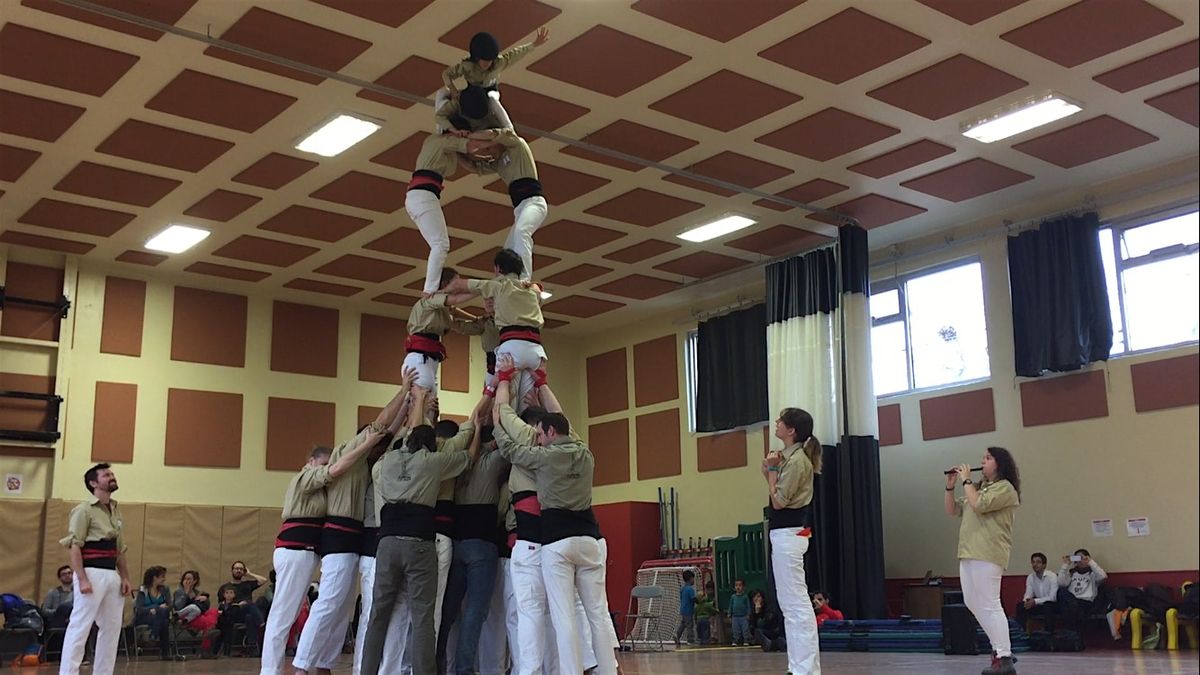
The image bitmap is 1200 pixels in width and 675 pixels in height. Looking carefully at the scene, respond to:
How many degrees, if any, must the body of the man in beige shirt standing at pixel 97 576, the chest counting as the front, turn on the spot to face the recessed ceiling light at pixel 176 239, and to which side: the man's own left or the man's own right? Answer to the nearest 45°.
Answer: approximately 135° to the man's own left

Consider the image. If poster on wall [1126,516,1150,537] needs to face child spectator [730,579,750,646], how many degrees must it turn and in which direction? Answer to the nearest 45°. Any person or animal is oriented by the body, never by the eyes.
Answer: approximately 90° to its right

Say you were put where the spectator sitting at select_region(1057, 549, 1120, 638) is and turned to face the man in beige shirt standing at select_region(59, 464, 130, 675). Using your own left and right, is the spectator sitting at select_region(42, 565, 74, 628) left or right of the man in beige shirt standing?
right

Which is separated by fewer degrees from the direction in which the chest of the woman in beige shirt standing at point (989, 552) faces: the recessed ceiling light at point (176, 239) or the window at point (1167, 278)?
the recessed ceiling light

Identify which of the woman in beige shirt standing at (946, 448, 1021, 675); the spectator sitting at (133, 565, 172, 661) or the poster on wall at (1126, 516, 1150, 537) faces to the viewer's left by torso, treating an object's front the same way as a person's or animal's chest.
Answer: the woman in beige shirt standing

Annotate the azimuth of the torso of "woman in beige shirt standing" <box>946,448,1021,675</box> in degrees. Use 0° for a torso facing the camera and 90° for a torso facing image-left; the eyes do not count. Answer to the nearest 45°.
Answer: approximately 90°

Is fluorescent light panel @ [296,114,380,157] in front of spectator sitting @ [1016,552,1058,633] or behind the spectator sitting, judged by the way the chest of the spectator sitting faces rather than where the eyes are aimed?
in front

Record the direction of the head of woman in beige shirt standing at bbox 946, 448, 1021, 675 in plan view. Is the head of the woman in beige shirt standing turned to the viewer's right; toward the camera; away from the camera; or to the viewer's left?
to the viewer's left
